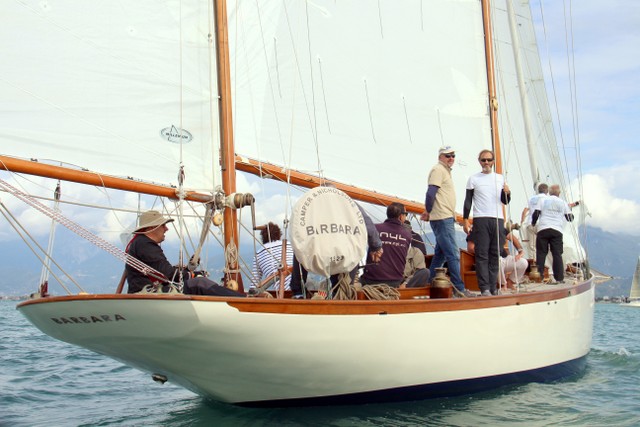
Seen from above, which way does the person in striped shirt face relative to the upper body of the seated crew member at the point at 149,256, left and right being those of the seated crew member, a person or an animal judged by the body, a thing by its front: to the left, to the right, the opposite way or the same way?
to the left

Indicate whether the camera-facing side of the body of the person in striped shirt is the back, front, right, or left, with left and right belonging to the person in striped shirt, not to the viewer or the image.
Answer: back

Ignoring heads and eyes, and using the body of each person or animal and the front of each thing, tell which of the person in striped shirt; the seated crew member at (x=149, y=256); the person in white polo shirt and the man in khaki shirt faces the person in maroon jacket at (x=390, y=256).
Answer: the seated crew member

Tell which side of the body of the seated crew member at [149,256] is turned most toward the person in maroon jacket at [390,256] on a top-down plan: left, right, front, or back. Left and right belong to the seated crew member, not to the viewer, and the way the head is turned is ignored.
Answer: front

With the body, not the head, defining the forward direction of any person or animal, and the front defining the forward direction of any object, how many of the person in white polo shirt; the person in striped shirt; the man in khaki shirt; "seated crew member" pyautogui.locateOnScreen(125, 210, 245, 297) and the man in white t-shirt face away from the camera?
2

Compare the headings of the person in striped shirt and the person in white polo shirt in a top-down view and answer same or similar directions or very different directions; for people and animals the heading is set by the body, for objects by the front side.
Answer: same or similar directions

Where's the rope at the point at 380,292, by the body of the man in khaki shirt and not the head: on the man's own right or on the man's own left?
on the man's own right

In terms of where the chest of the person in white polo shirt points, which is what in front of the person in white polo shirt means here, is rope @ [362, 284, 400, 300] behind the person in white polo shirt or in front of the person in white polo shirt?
behind

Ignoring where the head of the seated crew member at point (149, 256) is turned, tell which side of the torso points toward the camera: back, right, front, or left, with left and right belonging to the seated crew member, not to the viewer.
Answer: right

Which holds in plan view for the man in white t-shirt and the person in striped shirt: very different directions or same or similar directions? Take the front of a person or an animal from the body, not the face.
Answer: very different directions

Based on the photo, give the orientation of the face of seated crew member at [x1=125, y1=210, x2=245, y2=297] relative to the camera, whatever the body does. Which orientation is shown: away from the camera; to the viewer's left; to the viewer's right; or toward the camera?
to the viewer's right
